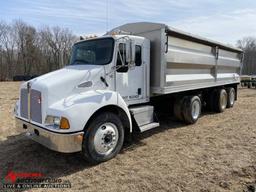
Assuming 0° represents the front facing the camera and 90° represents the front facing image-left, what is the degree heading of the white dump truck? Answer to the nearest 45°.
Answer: approximately 45°
